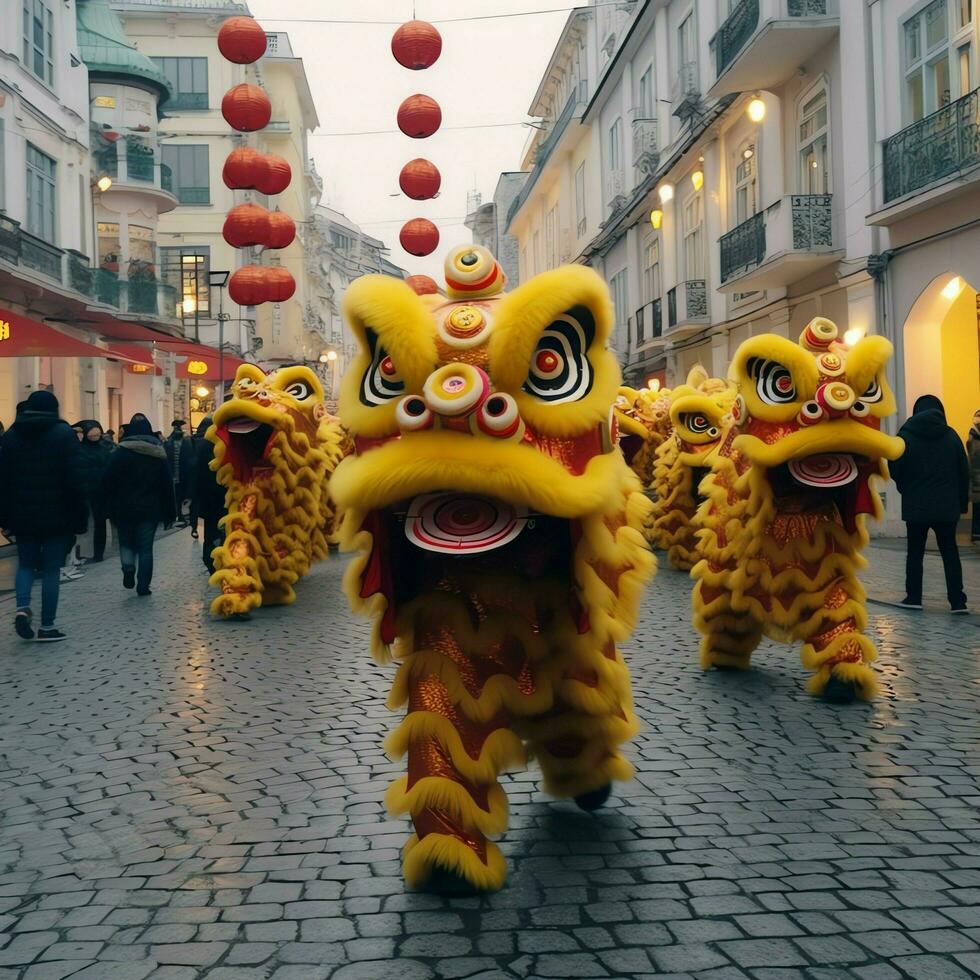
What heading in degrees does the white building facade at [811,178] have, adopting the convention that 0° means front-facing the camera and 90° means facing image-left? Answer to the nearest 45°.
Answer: approximately 45°

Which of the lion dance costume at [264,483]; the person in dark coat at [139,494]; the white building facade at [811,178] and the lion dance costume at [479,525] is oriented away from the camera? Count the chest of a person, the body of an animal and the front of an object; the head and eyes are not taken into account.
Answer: the person in dark coat

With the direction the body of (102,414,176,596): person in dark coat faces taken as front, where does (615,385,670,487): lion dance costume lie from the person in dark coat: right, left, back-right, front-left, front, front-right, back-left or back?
right

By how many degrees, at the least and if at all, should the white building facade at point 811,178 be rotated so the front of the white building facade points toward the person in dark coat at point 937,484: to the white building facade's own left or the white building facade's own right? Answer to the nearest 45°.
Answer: approximately 45° to the white building facade's own left

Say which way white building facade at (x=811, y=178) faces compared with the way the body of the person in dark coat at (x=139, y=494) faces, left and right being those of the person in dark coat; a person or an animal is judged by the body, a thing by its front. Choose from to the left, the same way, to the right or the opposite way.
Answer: to the left

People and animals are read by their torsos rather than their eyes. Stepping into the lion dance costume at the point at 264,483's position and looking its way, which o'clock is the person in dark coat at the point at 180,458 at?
The person in dark coat is roughly at 4 o'clock from the lion dance costume.

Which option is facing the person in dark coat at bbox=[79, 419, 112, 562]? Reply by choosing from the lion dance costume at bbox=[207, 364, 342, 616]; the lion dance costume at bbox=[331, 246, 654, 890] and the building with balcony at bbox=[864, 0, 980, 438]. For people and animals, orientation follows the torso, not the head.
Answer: the building with balcony

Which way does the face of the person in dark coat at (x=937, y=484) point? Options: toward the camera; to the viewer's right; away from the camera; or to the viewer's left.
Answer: away from the camera

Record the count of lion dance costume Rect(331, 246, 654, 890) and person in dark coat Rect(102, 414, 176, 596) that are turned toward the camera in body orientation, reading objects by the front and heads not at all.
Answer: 1

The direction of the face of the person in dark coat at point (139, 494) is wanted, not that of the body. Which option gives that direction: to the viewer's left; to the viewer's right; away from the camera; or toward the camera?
away from the camera

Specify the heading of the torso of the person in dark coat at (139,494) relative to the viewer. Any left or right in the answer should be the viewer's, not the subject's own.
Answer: facing away from the viewer

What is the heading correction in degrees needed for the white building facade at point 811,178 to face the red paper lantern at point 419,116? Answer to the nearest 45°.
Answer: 0° — it already faces it

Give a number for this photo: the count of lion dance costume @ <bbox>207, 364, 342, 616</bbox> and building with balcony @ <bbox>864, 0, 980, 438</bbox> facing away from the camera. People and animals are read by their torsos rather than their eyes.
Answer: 0
